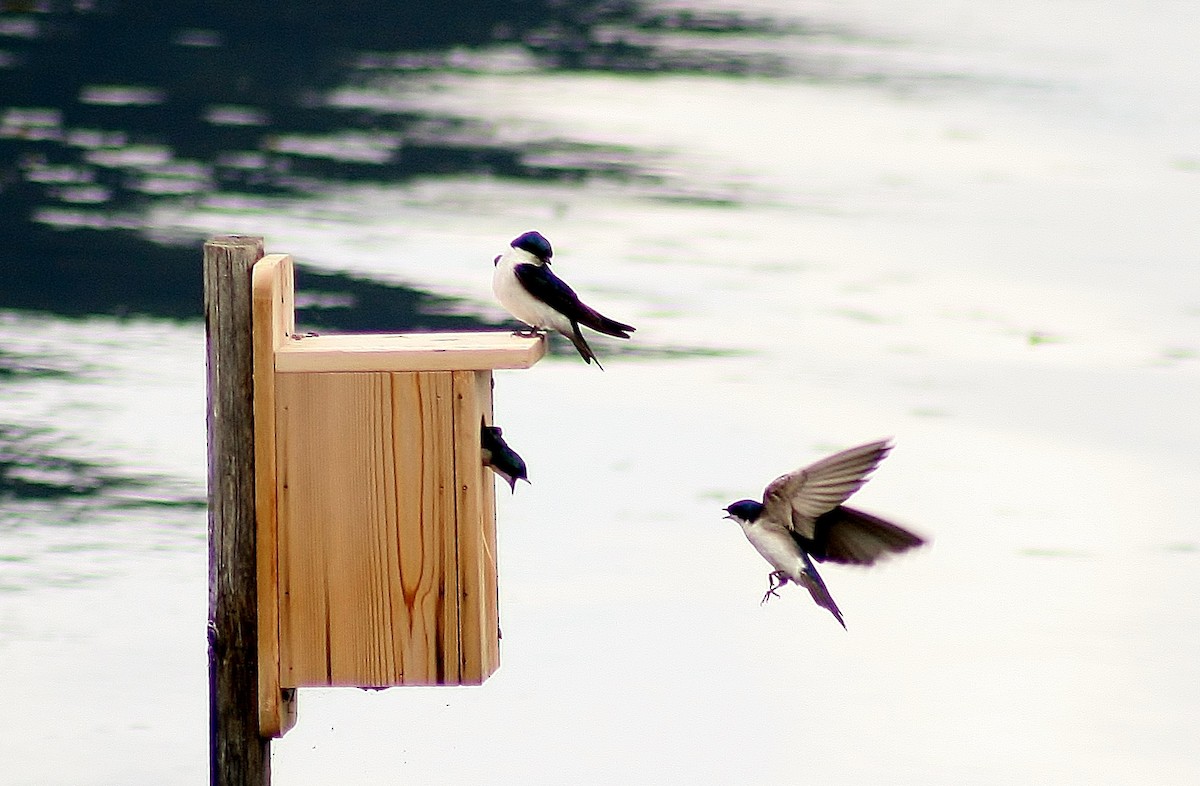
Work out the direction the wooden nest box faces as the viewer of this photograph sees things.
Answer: facing to the right of the viewer

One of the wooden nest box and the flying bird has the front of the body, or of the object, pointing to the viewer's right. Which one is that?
the wooden nest box

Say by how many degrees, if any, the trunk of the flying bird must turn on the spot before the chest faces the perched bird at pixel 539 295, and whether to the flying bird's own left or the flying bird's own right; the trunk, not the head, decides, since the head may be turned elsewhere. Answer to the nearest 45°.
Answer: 0° — it already faces it

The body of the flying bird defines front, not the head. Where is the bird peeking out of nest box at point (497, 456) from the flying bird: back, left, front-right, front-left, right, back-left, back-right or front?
front

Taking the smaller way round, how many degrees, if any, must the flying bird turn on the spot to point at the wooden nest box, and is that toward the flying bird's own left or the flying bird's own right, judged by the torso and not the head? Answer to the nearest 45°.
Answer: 0° — it already faces it

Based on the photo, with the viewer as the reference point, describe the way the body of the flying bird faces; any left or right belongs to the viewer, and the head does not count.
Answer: facing to the left of the viewer
